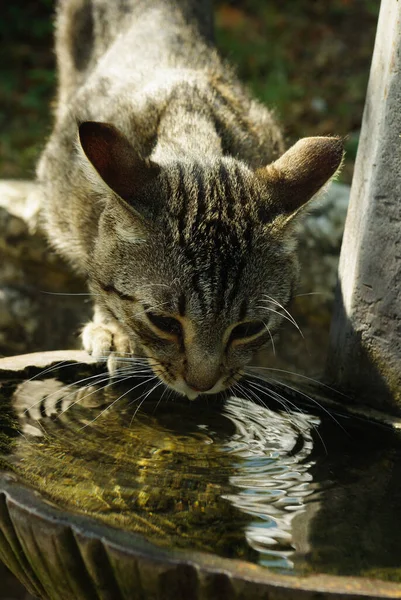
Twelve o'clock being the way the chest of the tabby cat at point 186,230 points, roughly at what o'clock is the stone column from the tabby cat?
The stone column is roughly at 9 o'clock from the tabby cat.

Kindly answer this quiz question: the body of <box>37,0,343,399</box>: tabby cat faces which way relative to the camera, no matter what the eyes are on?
toward the camera
